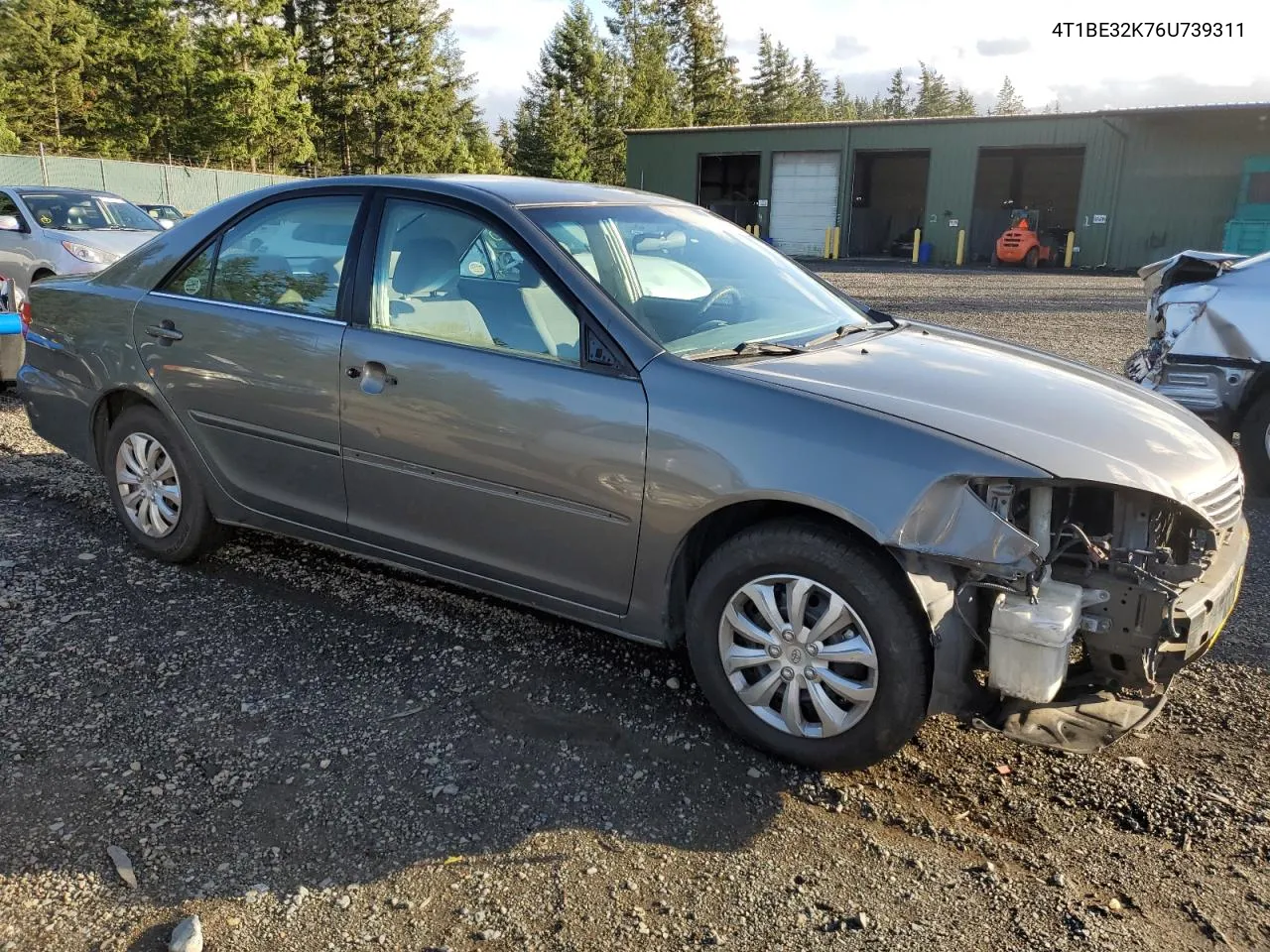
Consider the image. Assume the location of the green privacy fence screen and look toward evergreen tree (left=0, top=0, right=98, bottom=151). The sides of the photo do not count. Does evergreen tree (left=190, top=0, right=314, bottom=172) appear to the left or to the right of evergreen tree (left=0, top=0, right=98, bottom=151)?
right

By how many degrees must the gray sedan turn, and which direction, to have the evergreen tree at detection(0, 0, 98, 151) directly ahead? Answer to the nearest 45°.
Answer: approximately 180°

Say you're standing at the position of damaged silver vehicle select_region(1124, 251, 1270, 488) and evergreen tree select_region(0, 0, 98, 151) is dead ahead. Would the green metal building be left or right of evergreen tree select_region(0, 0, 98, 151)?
right

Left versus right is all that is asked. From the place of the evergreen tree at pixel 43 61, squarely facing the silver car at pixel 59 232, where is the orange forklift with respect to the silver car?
left

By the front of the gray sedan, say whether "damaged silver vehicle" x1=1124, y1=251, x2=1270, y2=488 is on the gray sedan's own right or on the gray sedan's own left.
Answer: on the gray sedan's own left

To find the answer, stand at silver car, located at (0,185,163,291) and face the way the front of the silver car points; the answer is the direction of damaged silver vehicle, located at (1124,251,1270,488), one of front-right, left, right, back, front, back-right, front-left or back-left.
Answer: front

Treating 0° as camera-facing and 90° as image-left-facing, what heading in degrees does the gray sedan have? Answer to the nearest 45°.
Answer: approximately 315°

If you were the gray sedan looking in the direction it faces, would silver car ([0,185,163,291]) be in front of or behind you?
behind

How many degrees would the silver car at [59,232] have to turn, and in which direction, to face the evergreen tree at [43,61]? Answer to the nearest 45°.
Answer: approximately 135° to its left

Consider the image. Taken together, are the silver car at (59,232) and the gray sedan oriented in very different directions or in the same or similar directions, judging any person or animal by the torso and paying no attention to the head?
same or similar directions

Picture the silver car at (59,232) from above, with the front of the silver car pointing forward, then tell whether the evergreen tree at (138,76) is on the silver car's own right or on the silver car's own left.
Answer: on the silver car's own left

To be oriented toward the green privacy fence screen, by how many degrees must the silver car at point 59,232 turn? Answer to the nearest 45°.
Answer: approximately 135° to its left

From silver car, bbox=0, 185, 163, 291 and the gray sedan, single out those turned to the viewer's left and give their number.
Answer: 0
